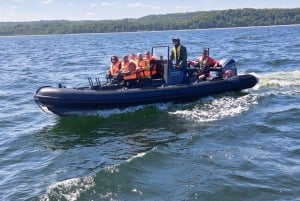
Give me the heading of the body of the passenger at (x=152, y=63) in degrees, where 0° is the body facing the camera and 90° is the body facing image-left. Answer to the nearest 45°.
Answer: approximately 90°

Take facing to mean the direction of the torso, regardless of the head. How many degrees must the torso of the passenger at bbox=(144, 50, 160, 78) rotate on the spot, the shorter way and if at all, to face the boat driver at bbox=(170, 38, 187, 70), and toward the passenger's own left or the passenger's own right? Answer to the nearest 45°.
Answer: approximately 135° to the passenger's own right

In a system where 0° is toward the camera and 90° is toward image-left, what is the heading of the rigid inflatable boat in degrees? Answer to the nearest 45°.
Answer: approximately 45°
